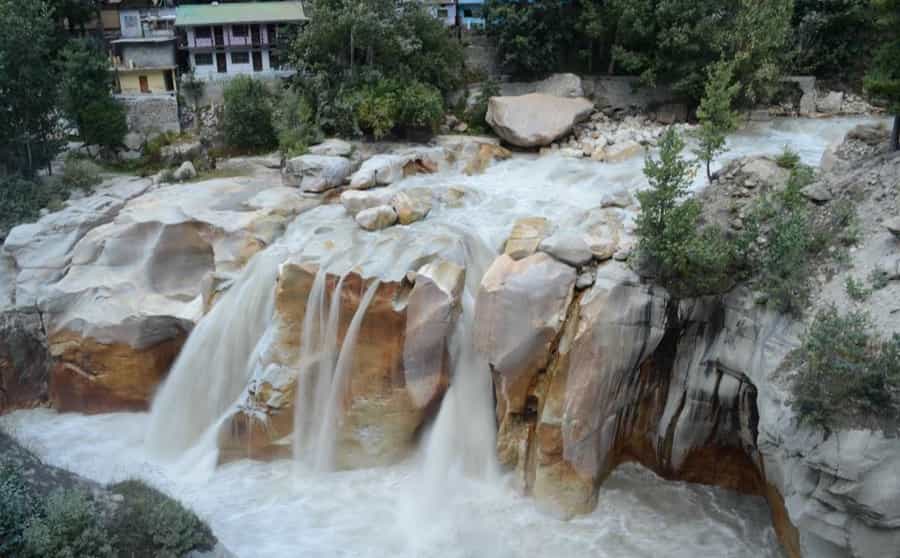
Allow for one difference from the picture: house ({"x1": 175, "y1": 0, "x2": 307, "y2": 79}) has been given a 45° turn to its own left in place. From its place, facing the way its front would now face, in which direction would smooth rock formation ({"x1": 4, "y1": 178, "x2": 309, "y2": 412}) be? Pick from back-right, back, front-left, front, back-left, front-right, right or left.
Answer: front-right

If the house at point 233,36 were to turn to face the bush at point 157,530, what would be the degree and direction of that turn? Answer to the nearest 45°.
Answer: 0° — it already faces it

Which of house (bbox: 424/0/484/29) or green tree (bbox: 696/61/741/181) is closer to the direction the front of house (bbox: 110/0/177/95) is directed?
the green tree

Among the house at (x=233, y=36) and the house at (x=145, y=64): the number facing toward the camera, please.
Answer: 2

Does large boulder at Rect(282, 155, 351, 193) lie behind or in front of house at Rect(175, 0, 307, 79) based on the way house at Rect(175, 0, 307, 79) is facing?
in front

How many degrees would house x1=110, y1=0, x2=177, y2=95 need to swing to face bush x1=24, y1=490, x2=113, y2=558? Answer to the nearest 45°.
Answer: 0° — it already faces it

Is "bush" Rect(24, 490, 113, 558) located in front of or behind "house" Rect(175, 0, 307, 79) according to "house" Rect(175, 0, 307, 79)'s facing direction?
in front

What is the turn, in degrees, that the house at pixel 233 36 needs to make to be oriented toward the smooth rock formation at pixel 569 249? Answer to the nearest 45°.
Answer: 0° — it already faces it

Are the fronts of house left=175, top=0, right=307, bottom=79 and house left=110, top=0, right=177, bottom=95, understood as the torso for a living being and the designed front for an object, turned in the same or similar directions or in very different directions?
same or similar directions

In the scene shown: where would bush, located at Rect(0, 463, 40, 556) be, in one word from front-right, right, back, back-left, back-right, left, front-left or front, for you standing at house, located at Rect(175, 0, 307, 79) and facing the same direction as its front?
front

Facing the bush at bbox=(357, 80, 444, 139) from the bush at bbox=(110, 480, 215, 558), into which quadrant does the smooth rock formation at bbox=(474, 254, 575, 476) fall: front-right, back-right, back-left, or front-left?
front-right

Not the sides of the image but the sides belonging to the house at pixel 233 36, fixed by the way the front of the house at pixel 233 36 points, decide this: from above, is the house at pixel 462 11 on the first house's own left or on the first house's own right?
on the first house's own left

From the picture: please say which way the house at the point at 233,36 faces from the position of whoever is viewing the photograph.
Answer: facing the viewer

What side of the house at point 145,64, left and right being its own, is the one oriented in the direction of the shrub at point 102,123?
front

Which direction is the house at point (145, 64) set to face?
toward the camera

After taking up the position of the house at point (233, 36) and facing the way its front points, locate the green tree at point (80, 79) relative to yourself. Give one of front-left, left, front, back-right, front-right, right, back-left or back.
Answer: front-right

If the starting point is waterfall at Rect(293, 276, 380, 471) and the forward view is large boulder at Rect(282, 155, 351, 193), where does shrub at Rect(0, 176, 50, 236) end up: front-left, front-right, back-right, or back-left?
front-left

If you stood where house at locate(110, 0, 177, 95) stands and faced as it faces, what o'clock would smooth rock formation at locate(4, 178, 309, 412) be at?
The smooth rock formation is roughly at 12 o'clock from the house.
